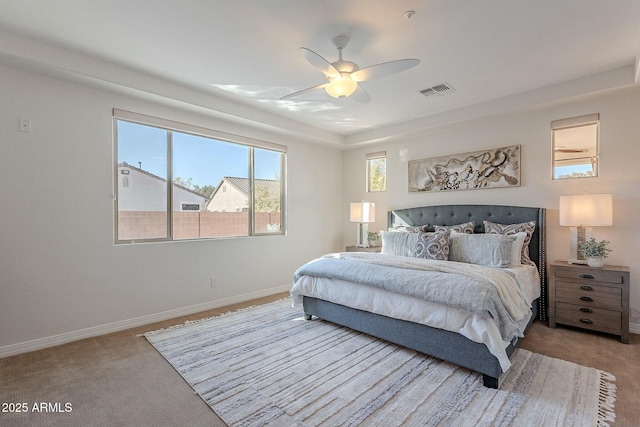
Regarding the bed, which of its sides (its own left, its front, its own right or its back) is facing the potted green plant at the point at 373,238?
right

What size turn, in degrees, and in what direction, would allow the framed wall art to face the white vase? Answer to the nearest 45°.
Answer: approximately 90° to its left

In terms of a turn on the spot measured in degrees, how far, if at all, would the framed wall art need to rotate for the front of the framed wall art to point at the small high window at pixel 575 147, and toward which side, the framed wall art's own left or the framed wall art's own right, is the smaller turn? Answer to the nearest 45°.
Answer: approximately 135° to the framed wall art's own left

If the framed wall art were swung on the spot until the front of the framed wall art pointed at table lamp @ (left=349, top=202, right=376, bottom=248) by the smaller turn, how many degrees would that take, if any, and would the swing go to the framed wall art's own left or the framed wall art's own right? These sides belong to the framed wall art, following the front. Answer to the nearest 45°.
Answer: approximately 45° to the framed wall art's own right

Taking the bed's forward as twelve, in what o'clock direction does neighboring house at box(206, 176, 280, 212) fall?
The neighboring house is roughly at 2 o'clock from the bed.

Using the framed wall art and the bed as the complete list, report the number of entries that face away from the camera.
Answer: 0

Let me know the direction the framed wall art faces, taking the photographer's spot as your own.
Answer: facing the viewer and to the left of the viewer
